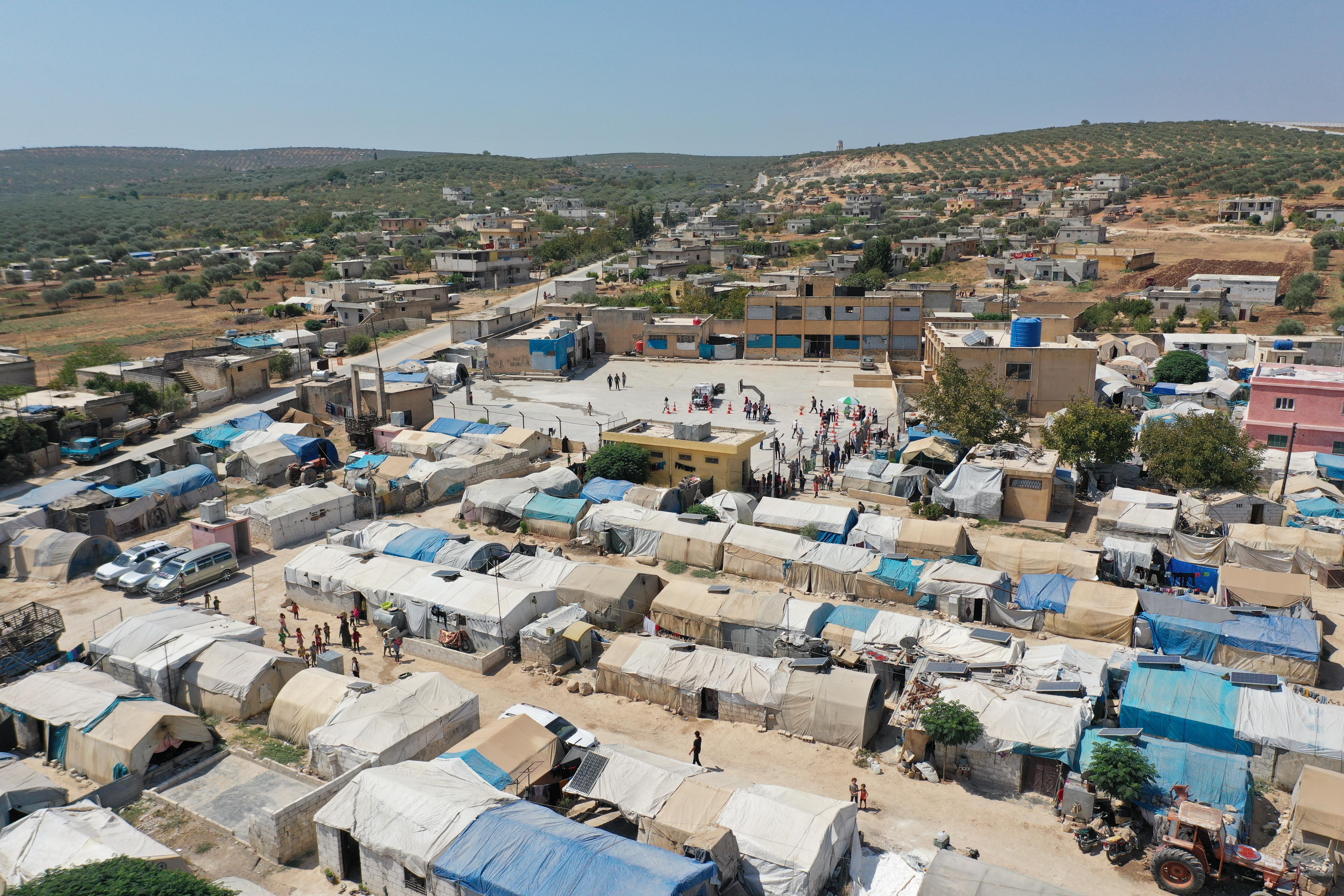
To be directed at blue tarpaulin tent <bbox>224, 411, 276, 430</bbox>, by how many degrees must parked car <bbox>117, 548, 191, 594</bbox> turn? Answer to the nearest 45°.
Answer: approximately 135° to its right

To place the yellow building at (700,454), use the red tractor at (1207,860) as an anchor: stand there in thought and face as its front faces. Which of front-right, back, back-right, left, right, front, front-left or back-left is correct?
back-left

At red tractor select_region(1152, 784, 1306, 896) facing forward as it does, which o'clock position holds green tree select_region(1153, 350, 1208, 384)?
The green tree is roughly at 9 o'clock from the red tractor.

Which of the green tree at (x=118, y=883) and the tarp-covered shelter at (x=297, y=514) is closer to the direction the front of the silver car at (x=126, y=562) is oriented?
the green tree

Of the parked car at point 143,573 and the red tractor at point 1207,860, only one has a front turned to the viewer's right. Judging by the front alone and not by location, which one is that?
the red tractor

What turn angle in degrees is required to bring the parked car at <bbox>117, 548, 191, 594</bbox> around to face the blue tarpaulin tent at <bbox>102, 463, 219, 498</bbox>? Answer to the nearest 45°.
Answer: approximately 135° to its right

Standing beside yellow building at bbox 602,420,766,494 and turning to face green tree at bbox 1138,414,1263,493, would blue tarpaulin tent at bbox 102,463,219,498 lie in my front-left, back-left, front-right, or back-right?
back-right

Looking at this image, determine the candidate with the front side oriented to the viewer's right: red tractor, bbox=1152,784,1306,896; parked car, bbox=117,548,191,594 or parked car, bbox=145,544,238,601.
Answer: the red tractor

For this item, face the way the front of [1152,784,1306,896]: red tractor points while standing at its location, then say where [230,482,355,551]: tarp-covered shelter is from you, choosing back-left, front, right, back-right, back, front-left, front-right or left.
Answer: back

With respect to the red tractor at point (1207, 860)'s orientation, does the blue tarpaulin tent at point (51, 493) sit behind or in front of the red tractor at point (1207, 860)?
behind

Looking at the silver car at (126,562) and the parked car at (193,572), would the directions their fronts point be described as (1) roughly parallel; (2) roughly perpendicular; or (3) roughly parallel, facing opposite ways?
roughly parallel

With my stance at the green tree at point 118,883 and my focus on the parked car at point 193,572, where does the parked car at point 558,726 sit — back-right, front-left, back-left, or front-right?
front-right

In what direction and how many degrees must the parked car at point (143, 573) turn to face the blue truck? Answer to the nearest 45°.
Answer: approximately 135° to its right

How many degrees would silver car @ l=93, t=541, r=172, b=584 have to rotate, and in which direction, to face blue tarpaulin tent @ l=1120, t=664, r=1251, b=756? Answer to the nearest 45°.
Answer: approximately 90° to its left

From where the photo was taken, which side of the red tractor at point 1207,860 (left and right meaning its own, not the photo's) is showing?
right

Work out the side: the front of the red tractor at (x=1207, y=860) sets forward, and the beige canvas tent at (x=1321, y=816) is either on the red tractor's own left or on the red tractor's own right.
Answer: on the red tractor's own left

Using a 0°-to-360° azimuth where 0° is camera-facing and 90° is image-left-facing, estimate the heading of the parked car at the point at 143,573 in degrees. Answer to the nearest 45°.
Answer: approximately 45°
